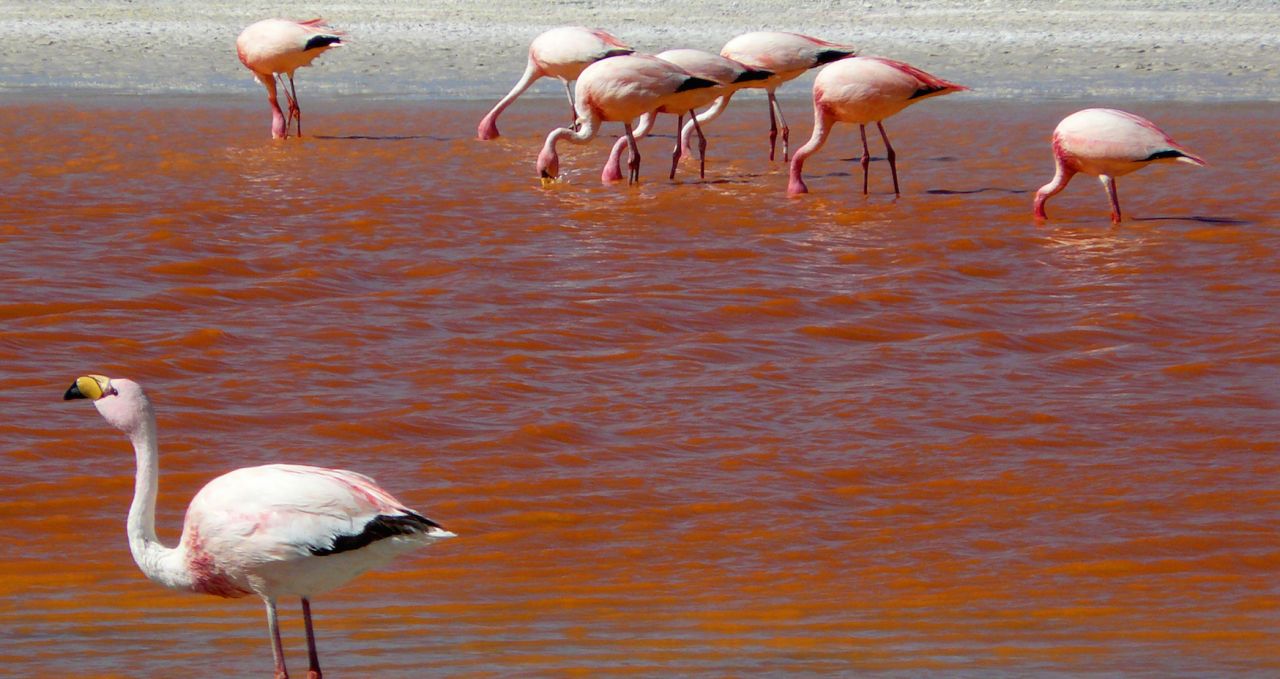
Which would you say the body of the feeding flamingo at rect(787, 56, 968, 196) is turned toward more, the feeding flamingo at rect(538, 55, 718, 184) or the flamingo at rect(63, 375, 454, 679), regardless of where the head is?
the feeding flamingo

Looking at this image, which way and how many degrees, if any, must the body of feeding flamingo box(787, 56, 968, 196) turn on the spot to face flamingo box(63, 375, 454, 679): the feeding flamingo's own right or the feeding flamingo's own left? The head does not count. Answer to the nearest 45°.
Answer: approximately 90° to the feeding flamingo's own left

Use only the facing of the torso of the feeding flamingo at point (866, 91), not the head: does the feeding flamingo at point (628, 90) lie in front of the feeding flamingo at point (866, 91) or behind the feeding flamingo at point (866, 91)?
in front

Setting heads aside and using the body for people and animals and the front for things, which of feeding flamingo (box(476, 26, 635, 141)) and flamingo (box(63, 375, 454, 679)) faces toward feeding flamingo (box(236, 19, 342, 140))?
feeding flamingo (box(476, 26, 635, 141))

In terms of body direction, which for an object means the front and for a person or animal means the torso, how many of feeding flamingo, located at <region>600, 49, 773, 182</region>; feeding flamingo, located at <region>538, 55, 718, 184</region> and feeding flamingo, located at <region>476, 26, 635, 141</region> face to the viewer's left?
3

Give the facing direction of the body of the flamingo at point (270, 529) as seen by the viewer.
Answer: to the viewer's left

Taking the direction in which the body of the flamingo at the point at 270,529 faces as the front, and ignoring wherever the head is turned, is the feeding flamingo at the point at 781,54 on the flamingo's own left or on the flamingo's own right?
on the flamingo's own right

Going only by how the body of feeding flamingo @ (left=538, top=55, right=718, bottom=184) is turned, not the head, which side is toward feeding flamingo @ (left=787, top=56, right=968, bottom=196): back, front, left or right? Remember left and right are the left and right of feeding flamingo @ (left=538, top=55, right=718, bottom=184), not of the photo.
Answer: back

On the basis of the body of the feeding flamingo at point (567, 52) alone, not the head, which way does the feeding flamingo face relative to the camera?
to the viewer's left

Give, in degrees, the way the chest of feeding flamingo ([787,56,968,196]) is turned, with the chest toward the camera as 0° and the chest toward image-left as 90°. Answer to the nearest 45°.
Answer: approximately 90°

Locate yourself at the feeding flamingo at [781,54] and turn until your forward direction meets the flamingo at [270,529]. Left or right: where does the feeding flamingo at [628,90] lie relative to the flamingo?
right

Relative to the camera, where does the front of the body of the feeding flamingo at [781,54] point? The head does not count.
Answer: to the viewer's left

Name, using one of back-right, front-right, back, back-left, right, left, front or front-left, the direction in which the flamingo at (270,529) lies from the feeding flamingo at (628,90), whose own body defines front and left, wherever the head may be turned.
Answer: left

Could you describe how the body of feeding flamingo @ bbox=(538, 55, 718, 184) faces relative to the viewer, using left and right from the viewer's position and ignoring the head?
facing to the left of the viewer
